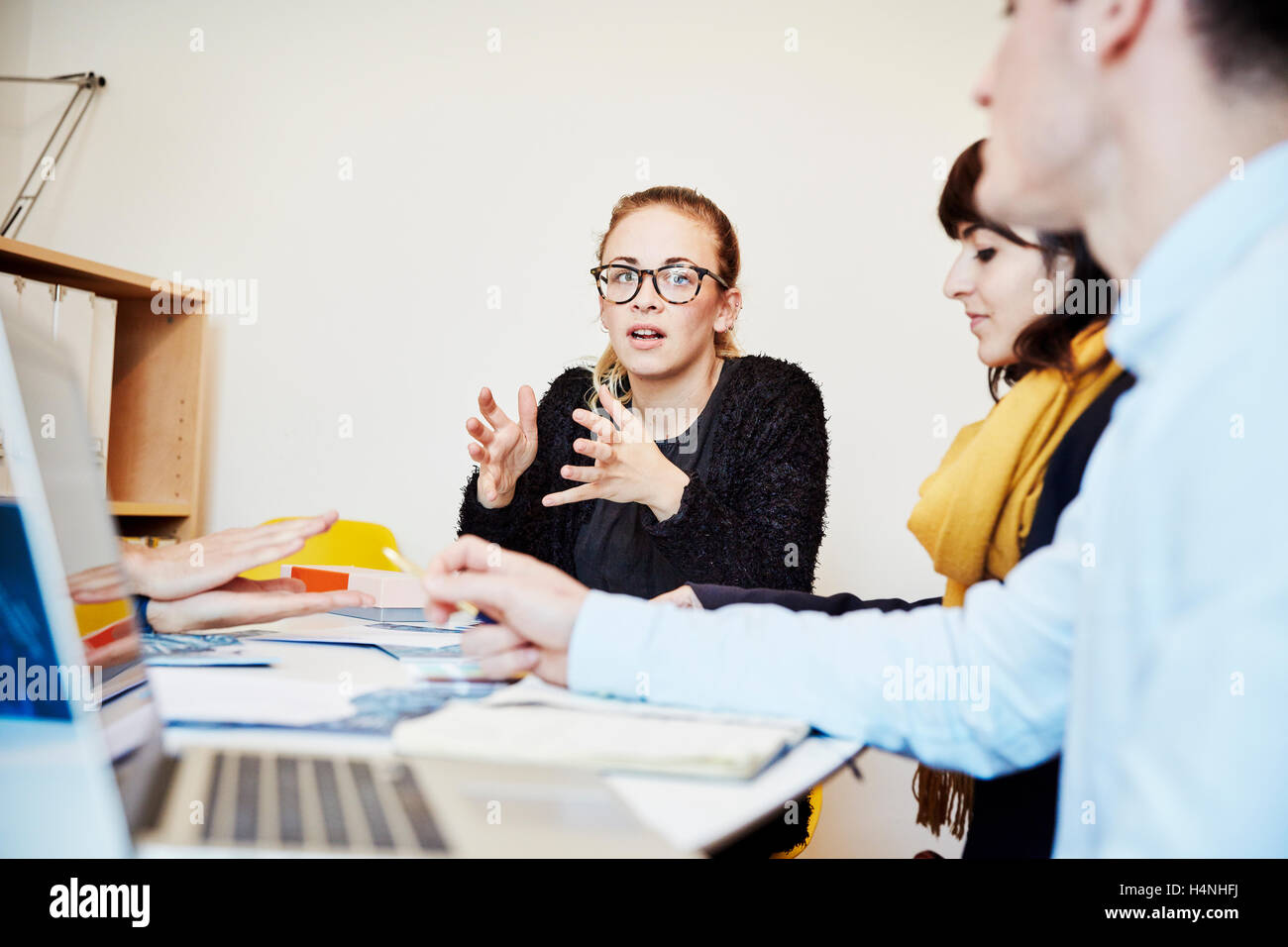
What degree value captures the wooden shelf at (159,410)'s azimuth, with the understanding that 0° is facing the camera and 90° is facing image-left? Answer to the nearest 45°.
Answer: approximately 315°

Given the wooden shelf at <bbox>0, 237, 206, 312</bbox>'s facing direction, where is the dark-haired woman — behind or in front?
in front

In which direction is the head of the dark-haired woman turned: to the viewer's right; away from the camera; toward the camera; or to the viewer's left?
to the viewer's left

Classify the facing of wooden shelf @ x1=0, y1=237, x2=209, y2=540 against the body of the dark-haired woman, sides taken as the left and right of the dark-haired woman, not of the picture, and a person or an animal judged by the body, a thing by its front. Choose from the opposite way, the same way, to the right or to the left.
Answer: the opposite way

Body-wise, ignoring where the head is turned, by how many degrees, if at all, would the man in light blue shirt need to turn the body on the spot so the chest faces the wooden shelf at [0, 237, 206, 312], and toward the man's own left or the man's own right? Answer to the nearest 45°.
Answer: approximately 45° to the man's own right

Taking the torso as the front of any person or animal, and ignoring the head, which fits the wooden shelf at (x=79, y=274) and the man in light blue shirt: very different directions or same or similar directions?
very different directions

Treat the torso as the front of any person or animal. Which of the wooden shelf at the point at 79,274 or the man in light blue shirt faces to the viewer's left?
the man in light blue shirt

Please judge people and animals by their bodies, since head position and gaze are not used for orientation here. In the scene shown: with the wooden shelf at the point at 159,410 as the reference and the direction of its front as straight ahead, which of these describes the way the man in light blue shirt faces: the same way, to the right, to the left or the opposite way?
the opposite way

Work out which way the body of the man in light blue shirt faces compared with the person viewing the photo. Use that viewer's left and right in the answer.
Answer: facing to the left of the viewer

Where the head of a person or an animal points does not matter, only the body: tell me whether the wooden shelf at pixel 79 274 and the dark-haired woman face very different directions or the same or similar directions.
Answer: very different directions

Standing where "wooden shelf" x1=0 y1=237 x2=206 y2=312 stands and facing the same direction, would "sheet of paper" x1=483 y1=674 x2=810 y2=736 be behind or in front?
in front

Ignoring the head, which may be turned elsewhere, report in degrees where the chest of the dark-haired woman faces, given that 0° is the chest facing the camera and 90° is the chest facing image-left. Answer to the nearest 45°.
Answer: approximately 90°
